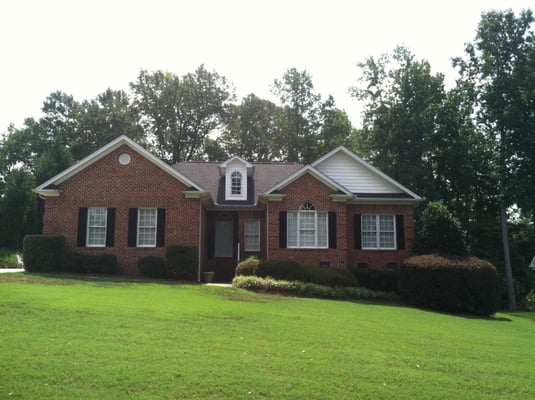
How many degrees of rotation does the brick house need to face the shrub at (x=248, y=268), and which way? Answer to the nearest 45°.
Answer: approximately 45° to its left

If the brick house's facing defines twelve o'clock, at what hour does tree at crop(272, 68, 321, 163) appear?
The tree is roughly at 7 o'clock from the brick house.

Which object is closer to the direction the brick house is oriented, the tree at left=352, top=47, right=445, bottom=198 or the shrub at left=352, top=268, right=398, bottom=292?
the shrub

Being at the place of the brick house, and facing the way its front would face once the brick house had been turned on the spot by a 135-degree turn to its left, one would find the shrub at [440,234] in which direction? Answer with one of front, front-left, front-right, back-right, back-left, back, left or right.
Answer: front-right

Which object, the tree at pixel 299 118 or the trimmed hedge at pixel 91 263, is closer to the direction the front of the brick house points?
the trimmed hedge

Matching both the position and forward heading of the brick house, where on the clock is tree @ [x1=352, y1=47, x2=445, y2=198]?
The tree is roughly at 8 o'clock from the brick house.

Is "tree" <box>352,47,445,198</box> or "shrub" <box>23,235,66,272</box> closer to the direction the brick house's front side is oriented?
the shrub

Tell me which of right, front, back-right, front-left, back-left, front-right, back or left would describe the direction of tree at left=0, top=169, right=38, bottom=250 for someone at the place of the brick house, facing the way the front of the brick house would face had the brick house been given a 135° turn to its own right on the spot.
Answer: front

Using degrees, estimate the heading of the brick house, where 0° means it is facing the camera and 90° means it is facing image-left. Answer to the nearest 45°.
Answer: approximately 0°

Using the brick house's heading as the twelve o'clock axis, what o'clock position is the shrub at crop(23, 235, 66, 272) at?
The shrub is roughly at 3 o'clock from the brick house.

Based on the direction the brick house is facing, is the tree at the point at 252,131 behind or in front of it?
behind
